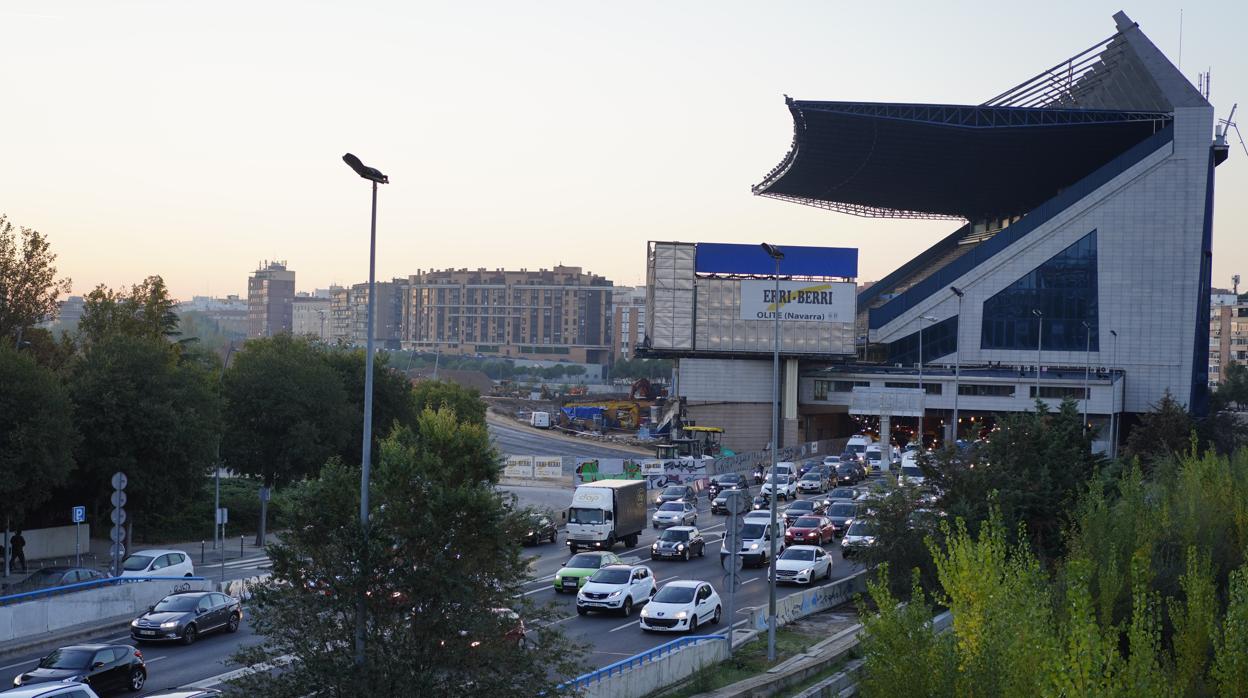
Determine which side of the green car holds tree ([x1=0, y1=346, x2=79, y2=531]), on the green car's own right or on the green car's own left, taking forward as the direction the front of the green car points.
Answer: on the green car's own right

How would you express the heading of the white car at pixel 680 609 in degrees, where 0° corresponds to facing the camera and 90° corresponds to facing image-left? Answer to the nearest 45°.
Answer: approximately 45°

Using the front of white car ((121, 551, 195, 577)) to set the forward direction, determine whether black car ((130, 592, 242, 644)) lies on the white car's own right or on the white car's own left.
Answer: on the white car's own left

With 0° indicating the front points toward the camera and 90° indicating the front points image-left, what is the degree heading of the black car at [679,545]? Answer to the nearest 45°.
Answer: approximately 45°

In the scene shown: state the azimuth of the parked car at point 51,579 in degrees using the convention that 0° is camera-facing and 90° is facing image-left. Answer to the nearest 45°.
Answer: approximately 45°

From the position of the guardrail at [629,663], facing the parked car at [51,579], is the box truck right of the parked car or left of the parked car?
right

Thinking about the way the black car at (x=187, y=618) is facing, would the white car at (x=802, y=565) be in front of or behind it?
behind

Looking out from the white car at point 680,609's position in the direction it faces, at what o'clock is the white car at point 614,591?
the white car at point 614,591 is roughly at 3 o'clock from the white car at point 680,609.

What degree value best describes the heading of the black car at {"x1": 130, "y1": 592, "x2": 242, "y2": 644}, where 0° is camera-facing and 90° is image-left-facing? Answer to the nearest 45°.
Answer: approximately 45°
